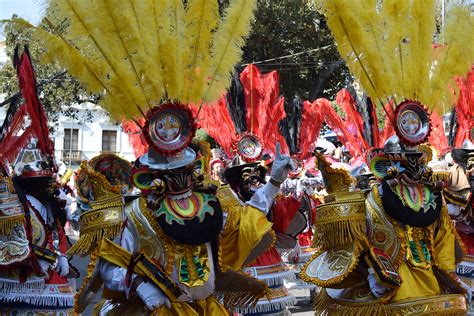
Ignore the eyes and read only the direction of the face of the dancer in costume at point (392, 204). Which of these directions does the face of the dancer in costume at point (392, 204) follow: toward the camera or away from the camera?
toward the camera

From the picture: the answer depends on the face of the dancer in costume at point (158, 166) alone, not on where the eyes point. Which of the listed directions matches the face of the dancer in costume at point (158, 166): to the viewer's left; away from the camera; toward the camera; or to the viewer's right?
toward the camera

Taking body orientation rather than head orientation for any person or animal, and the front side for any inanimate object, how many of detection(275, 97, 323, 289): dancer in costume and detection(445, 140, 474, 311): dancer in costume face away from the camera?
0

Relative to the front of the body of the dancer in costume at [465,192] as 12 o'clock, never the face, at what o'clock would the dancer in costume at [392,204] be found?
the dancer in costume at [392,204] is roughly at 2 o'clock from the dancer in costume at [465,192].

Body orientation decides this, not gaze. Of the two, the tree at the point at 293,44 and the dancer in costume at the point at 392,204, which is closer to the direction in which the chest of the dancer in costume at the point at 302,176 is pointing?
the dancer in costume

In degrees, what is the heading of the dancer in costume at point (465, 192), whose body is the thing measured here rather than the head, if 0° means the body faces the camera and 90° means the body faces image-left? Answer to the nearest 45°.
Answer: approximately 315°

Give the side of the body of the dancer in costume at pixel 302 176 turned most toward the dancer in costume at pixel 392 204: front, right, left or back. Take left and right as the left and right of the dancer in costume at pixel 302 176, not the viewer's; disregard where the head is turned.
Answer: front

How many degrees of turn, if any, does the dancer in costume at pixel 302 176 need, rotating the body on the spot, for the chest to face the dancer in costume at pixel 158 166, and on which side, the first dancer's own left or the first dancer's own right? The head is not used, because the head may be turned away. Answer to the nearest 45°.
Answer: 0° — they already face them

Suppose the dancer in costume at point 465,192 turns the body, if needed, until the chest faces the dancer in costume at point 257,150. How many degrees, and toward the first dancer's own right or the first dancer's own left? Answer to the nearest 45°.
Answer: approximately 135° to the first dancer's own right

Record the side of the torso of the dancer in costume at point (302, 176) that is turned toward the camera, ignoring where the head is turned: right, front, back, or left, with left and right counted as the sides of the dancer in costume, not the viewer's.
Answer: front
